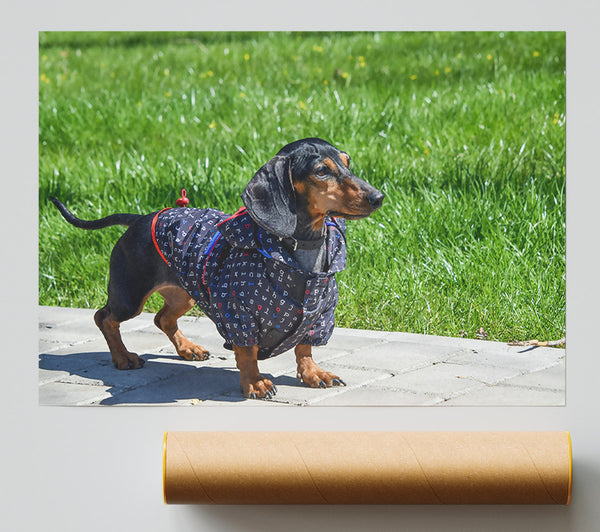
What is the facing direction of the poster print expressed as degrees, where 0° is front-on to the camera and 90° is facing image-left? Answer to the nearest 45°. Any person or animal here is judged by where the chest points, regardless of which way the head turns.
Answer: approximately 0°
